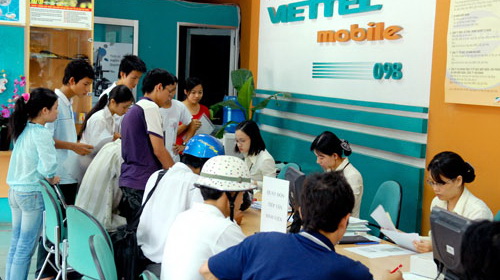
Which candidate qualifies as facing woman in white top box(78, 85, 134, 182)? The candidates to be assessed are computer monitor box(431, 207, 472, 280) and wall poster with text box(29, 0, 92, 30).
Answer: the wall poster with text

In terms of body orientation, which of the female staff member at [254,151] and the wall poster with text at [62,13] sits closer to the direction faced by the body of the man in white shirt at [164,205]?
the female staff member

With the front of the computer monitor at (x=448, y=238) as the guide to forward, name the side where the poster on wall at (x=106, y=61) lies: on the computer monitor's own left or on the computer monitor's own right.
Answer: on the computer monitor's own left

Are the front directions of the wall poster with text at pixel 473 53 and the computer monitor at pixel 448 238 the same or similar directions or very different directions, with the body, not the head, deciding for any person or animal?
very different directions

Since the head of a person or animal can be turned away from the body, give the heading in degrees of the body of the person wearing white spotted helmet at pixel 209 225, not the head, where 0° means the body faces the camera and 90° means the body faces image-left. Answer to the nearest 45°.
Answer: approximately 225°

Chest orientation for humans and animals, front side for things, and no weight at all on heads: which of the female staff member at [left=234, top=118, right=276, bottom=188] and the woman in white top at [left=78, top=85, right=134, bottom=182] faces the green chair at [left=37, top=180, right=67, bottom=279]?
the female staff member

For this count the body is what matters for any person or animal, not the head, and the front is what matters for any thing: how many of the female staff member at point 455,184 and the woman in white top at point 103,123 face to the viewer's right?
1

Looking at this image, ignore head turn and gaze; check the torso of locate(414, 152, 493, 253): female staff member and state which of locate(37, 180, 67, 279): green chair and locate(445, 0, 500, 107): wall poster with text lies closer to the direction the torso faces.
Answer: the green chair

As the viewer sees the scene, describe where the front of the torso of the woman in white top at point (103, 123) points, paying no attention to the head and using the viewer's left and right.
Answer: facing to the right of the viewer

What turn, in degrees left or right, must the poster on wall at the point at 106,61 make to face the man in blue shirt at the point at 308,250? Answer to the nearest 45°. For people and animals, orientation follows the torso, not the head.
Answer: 0° — it already faces them
